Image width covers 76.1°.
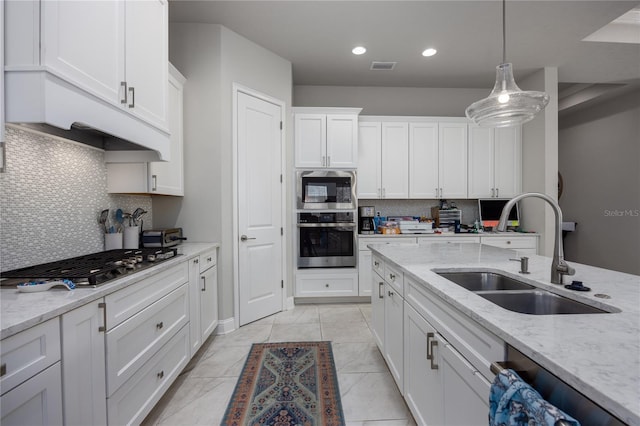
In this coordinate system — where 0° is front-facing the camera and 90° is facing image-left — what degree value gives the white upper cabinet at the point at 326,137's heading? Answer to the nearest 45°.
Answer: approximately 0°

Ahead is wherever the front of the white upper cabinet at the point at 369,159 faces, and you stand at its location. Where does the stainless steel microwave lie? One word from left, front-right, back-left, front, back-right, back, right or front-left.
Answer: front-right

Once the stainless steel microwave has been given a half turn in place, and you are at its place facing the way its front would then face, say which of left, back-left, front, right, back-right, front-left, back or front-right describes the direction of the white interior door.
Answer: back-left

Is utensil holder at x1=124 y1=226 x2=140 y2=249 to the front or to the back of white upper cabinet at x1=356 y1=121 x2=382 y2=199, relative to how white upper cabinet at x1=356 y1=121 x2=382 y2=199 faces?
to the front

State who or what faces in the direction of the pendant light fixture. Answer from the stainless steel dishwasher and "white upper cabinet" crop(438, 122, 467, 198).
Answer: the white upper cabinet

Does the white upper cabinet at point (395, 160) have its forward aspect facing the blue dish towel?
yes

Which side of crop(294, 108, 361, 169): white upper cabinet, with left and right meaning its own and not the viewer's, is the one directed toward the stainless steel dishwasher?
front

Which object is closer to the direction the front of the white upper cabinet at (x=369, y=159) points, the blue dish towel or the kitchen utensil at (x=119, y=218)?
the blue dish towel

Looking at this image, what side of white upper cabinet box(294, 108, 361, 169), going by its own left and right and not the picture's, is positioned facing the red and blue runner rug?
front
